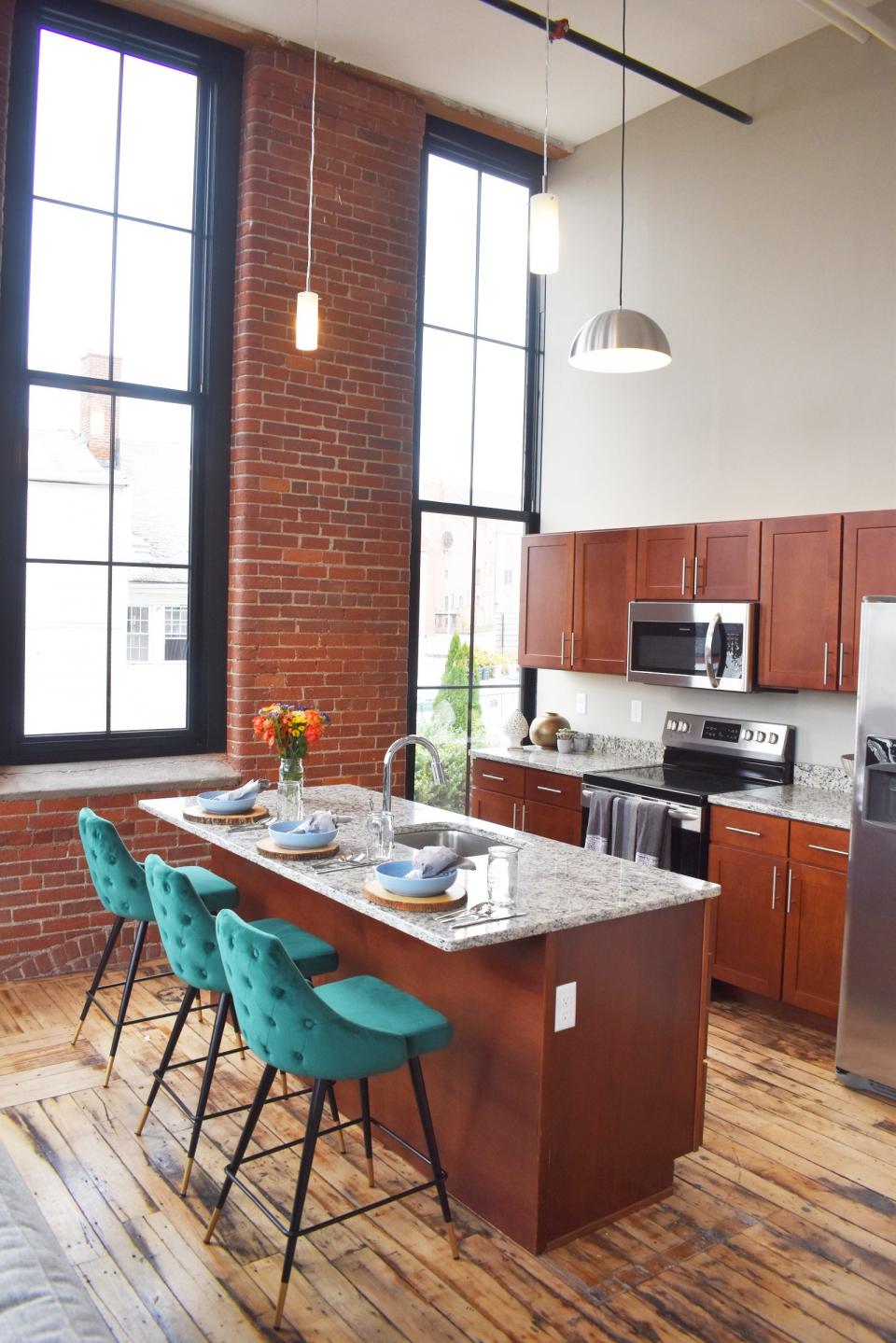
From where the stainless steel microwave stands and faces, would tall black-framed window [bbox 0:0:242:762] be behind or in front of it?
in front

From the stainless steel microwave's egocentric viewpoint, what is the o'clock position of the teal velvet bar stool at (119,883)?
The teal velvet bar stool is roughly at 12 o'clock from the stainless steel microwave.

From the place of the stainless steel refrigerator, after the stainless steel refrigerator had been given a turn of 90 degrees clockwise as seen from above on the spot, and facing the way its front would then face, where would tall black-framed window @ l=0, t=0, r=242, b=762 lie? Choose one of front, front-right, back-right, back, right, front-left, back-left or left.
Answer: front-left

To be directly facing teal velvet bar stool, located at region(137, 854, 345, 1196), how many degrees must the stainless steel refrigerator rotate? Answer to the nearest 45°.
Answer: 0° — it already faces it

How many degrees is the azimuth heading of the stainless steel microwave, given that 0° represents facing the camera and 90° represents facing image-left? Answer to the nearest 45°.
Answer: approximately 45°

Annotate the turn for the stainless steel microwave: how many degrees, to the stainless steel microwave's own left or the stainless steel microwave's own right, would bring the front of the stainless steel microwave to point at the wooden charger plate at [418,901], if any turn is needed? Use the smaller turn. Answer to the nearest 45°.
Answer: approximately 45° to the stainless steel microwave's own left

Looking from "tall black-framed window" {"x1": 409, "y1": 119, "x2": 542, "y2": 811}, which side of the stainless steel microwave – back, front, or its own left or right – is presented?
right

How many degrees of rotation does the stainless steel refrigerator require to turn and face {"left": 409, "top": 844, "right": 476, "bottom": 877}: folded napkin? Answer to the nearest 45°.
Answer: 0° — it already faces it

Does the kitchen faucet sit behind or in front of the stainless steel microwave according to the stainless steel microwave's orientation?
in front

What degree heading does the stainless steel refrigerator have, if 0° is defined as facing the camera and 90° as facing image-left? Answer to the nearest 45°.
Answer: approximately 45°

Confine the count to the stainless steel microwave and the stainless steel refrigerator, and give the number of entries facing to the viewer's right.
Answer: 0
